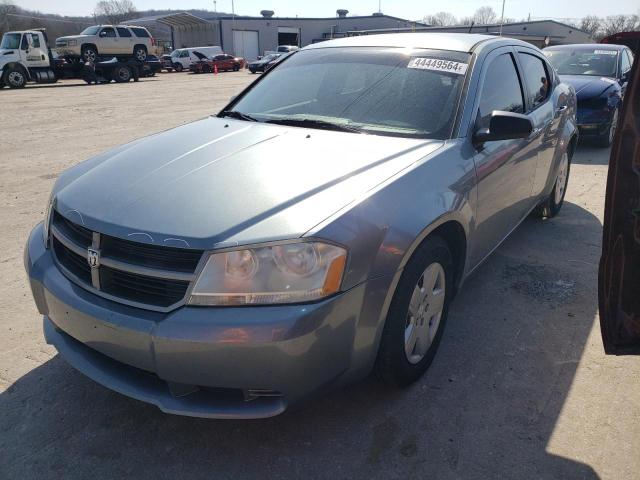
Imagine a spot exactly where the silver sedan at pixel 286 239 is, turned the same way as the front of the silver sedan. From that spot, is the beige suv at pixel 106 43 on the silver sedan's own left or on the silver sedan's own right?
on the silver sedan's own right

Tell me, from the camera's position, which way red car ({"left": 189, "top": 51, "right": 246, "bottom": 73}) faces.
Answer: facing to the left of the viewer

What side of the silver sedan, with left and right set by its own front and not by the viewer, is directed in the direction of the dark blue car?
back

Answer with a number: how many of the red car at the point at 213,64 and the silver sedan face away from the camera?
0

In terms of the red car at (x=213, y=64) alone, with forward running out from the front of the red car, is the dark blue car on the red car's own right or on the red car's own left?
on the red car's own left

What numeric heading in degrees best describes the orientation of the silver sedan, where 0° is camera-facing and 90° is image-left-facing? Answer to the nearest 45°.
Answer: approximately 45°

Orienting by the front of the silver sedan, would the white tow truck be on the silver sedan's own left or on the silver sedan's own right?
on the silver sedan's own right

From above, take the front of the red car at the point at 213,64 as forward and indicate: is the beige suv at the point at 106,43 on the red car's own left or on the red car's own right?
on the red car's own left

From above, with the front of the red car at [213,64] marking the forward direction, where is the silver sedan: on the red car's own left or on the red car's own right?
on the red car's own left

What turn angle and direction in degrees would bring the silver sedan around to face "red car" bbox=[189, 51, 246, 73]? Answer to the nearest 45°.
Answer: approximately 135° to its right
